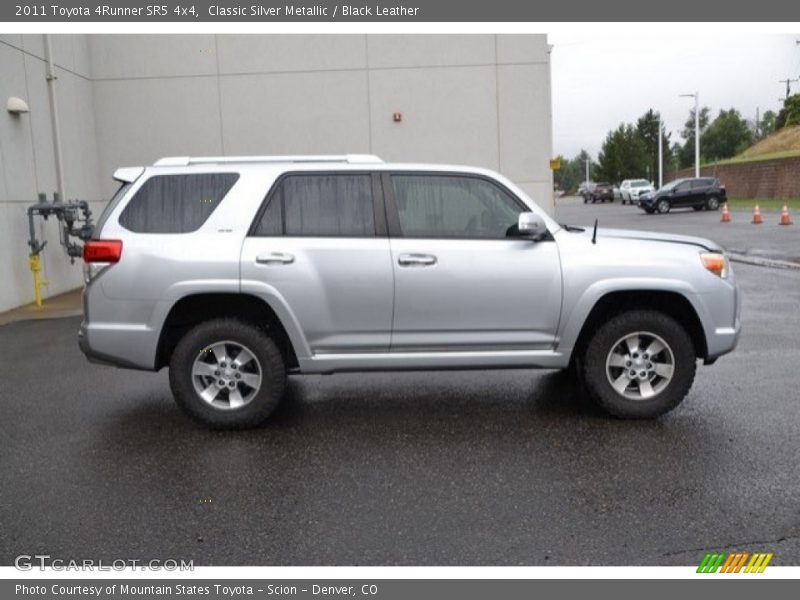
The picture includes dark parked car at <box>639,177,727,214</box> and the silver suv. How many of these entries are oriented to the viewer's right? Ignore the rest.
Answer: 1

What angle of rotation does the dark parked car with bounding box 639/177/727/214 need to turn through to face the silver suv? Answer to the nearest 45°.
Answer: approximately 45° to its left

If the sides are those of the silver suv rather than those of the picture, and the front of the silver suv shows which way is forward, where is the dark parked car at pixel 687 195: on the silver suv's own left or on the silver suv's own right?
on the silver suv's own left

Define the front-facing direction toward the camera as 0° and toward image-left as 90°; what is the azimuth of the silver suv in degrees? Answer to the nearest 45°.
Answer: approximately 270°

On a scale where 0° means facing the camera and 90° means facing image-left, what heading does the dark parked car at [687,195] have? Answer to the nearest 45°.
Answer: approximately 45°

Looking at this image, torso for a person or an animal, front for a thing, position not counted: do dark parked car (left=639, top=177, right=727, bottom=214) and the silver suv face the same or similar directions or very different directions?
very different directions
